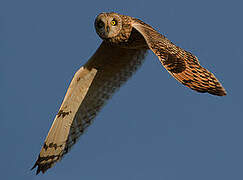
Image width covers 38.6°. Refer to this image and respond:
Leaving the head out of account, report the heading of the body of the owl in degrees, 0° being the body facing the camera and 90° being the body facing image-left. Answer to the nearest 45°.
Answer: approximately 45°
